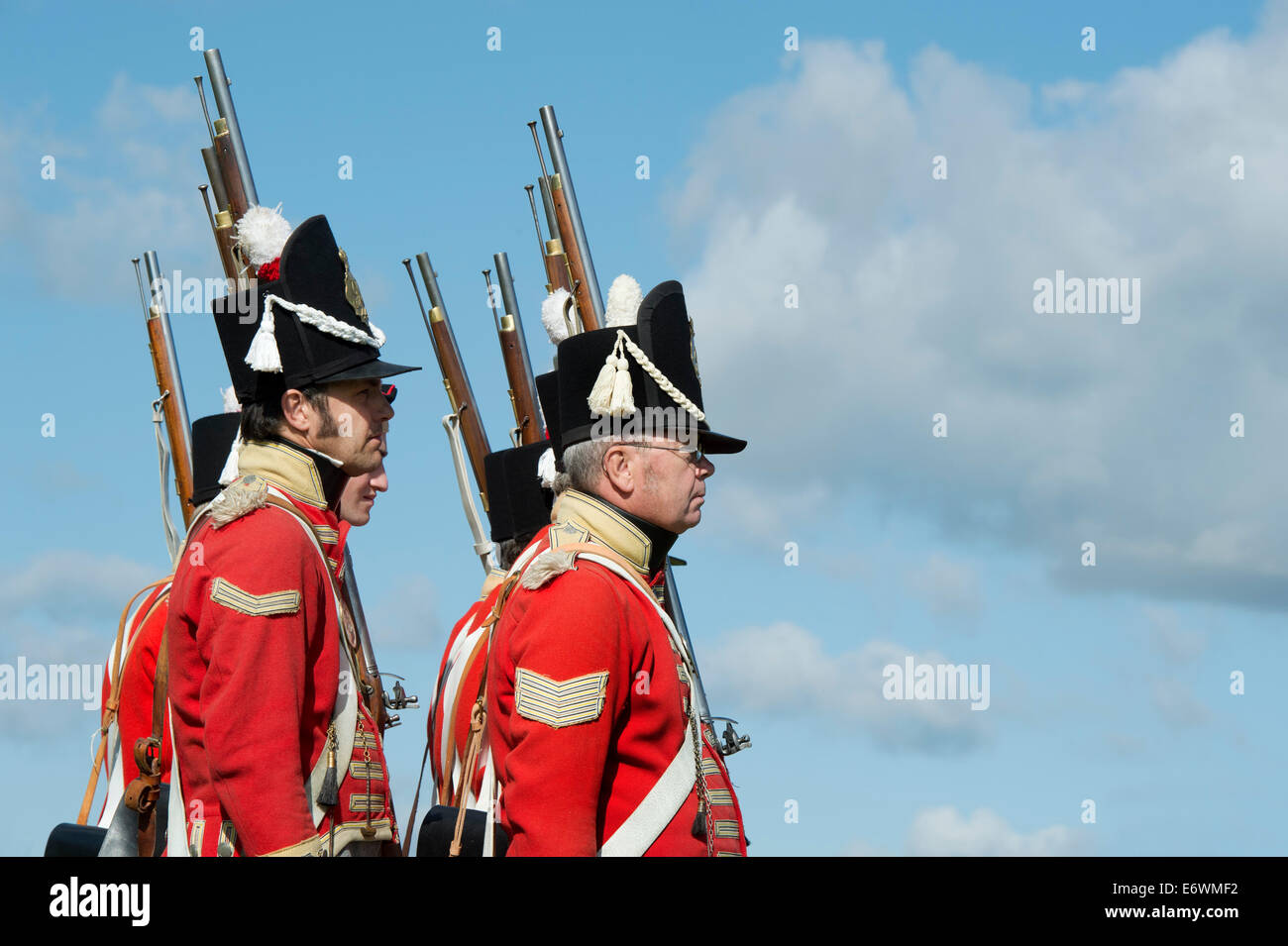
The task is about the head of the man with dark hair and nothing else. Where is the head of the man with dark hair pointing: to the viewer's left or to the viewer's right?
to the viewer's right

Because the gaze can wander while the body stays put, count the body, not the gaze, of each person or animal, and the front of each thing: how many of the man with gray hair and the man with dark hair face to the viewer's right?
2

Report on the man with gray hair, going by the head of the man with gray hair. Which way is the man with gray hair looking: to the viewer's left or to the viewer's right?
to the viewer's right

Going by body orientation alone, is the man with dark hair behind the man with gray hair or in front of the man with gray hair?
behind

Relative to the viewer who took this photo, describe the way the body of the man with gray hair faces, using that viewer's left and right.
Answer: facing to the right of the viewer

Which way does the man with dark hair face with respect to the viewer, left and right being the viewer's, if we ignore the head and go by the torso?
facing to the right of the viewer

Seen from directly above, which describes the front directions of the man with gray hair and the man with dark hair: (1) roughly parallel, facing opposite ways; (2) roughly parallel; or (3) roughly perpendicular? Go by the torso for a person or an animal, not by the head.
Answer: roughly parallel

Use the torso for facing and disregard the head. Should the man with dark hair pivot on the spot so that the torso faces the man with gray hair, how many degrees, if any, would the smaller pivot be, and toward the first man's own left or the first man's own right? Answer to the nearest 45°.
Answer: approximately 45° to the first man's own right
